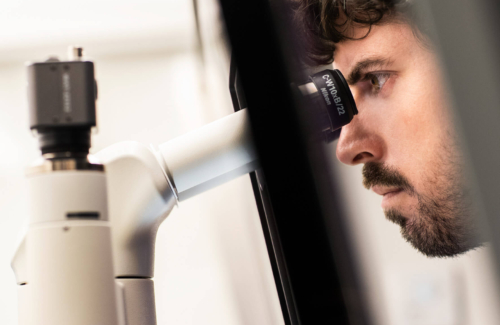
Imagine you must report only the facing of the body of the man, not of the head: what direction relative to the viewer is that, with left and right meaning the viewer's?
facing to the left of the viewer

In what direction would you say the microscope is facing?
to the viewer's right

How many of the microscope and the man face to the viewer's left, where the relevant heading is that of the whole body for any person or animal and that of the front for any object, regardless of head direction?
1

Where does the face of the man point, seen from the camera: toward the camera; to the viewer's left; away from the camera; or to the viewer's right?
to the viewer's left
